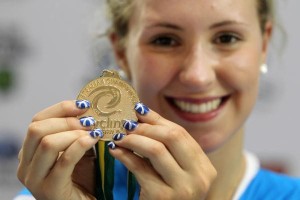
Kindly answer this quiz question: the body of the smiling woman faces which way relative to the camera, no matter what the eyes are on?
toward the camera
